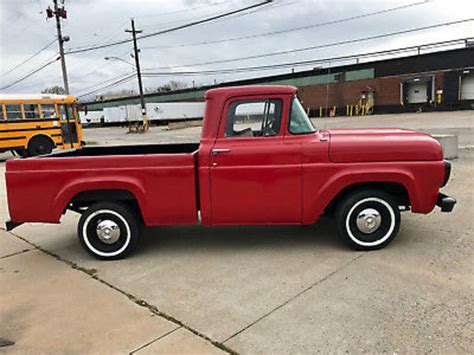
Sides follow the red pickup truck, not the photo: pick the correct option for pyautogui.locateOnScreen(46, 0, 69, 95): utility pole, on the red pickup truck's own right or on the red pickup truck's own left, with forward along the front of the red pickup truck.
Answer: on the red pickup truck's own left

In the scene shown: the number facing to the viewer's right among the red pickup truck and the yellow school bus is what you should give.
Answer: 2

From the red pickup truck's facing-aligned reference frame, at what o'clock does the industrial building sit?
The industrial building is roughly at 10 o'clock from the red pickup truck.

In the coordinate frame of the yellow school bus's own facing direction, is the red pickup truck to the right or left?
on its right

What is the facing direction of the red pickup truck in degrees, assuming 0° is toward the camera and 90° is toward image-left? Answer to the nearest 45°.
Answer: approximately 270°

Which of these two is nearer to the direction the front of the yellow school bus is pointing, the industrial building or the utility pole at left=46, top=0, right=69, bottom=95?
the industrial building

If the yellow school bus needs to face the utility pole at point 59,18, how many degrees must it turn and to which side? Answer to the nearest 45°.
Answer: approximately 90° to its left

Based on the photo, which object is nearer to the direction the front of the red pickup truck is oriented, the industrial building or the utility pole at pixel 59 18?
the industrial building

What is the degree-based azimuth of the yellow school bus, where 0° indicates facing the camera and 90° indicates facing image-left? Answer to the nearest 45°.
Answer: approximately 270°

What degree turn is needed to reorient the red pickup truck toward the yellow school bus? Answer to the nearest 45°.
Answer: approximately 135° to its left
